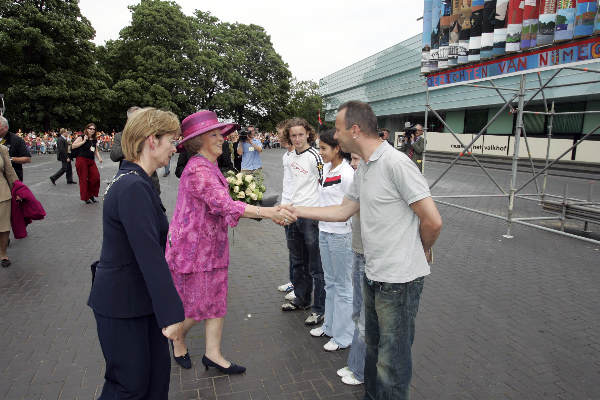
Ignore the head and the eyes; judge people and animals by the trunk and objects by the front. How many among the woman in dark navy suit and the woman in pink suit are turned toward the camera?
0

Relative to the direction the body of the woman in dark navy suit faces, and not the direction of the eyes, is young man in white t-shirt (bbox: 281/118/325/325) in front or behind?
in front

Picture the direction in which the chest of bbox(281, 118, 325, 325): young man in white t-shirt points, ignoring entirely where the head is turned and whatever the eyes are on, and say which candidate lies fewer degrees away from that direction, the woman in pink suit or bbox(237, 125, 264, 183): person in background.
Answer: the woman in pink suit

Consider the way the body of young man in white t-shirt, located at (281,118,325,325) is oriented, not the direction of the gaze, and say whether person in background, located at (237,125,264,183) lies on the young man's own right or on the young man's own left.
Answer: on the young man's own right

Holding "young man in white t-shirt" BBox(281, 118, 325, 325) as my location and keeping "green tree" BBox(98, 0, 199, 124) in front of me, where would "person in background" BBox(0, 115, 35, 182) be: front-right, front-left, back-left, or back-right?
front-left

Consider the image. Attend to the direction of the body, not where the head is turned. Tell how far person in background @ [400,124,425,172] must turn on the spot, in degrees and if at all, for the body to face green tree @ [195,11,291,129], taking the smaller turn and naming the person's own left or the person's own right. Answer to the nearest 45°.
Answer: approximately 90° to the person's own right

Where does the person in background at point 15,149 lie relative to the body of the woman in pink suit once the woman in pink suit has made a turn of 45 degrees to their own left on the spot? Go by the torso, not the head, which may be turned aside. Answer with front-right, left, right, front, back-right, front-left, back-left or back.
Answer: left

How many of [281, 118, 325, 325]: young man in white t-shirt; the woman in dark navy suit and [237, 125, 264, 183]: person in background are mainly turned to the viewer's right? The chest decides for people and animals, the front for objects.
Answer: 1

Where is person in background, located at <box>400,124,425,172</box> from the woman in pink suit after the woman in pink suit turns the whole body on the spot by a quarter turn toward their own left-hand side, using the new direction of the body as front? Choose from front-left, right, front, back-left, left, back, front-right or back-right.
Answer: front-right

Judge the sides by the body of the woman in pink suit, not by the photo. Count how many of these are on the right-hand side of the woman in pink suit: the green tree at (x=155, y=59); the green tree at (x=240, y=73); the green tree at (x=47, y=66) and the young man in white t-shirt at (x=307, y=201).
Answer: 0

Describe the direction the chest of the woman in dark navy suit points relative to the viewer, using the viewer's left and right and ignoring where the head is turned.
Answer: facing to the right of the viewer

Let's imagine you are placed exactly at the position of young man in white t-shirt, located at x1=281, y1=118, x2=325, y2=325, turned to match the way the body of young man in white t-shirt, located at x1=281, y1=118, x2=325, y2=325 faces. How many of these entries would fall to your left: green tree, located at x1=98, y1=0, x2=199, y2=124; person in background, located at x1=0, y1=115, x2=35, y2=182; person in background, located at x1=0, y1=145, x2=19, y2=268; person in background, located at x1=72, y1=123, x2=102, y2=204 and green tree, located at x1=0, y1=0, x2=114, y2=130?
0

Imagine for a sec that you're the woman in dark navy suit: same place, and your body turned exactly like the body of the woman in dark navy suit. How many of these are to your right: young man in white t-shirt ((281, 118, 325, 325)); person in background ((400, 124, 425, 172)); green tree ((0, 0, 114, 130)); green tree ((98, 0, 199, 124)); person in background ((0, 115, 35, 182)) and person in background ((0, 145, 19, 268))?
0

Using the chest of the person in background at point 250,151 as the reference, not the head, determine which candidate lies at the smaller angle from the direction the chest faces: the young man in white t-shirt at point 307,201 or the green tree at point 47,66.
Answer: the young man in white t-shirt

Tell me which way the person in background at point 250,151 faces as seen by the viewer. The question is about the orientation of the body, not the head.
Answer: toward the camera

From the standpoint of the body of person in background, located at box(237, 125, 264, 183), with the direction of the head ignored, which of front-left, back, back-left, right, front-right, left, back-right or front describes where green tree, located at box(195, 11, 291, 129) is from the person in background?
back

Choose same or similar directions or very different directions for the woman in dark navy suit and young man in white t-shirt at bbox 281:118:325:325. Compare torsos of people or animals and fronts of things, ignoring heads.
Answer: very different directions

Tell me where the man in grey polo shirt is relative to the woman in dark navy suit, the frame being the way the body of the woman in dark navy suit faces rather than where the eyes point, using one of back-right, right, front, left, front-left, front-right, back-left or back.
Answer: front

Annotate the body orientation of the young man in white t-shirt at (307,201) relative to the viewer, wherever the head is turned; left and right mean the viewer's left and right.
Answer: facing the viewer and to the left of the viewer

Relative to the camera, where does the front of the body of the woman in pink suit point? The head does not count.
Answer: to the viewer's right

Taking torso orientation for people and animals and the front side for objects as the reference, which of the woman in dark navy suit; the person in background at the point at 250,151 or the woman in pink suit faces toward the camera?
the person in background

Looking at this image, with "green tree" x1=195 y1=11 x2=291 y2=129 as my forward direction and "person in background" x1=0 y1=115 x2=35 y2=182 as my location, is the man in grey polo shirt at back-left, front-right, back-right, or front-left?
back-right
